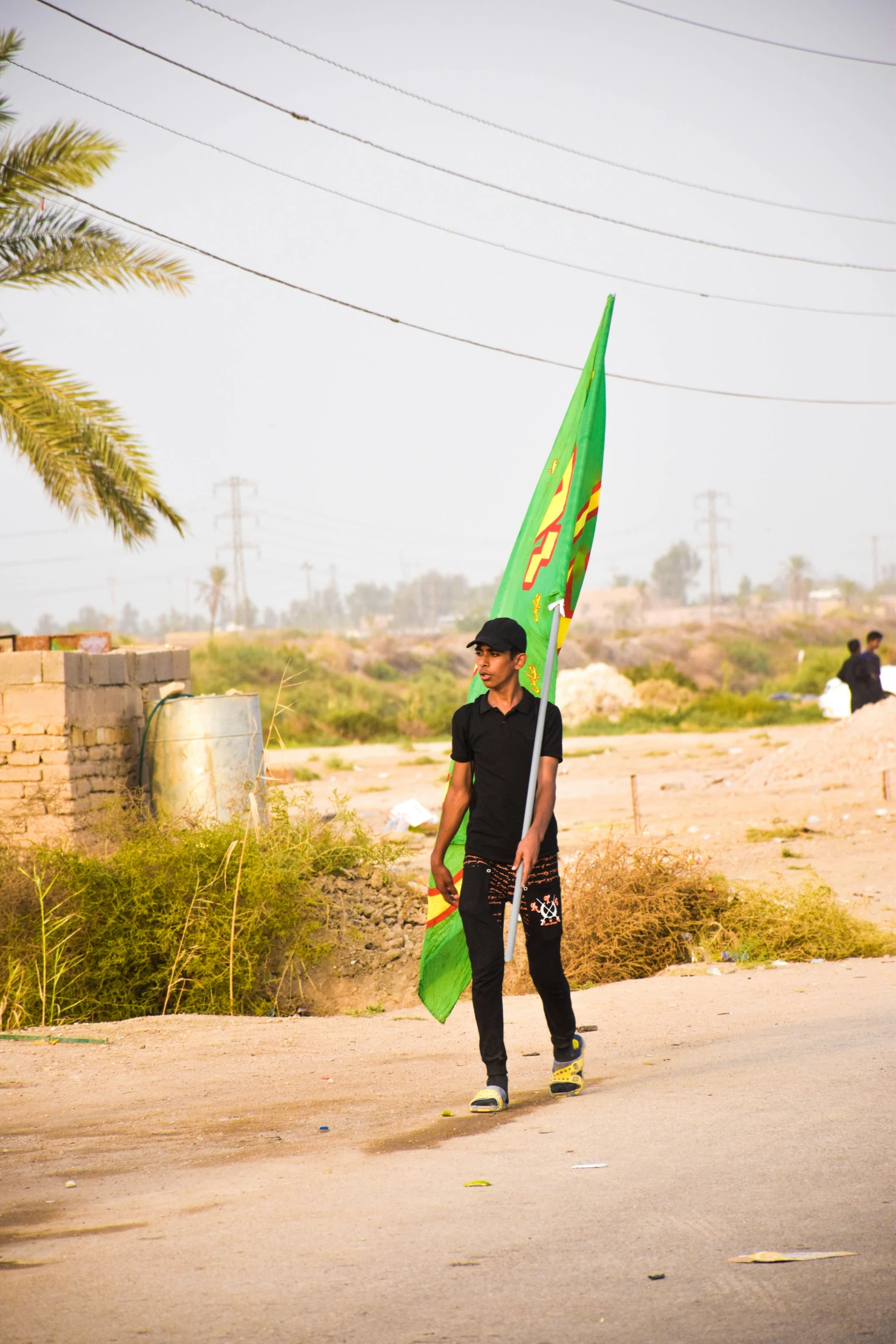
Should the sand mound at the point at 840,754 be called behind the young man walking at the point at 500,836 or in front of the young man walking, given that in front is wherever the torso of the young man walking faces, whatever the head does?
behind

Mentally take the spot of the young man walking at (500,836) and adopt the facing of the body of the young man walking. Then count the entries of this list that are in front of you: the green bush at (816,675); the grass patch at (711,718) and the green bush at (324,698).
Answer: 0

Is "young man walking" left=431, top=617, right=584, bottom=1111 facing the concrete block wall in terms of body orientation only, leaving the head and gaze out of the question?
no

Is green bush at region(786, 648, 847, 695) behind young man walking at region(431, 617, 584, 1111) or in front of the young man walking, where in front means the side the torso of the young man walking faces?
behind

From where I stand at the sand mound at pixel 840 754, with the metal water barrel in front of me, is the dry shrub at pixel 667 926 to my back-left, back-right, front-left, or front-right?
front-left

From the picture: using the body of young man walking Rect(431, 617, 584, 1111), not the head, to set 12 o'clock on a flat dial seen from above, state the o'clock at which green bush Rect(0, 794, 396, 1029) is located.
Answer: The green bush is roughly at 5 o'clock from the young man walking.

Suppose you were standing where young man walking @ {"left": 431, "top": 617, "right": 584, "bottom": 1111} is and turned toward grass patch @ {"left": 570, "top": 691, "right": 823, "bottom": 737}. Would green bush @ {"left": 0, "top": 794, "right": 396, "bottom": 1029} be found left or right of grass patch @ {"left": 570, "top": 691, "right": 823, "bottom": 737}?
left

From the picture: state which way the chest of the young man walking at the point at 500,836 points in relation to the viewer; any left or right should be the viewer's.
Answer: facing the viewer

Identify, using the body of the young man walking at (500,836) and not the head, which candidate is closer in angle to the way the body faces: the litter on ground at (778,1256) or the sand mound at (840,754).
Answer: the litter on ground
